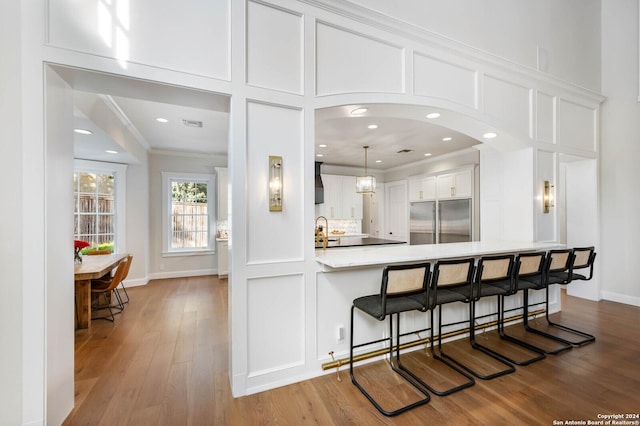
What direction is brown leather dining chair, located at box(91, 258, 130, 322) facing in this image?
to the viewer's left

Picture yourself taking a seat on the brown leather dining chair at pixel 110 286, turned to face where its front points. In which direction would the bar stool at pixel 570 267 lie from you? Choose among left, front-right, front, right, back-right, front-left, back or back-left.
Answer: back-left

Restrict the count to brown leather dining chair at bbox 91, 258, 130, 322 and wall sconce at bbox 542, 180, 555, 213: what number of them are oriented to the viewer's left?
1

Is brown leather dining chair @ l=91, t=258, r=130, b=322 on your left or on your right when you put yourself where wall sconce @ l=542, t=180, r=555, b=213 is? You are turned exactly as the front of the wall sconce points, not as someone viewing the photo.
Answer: on your right

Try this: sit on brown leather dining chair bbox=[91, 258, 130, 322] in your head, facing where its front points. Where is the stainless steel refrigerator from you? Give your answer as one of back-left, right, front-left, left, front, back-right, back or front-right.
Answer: back

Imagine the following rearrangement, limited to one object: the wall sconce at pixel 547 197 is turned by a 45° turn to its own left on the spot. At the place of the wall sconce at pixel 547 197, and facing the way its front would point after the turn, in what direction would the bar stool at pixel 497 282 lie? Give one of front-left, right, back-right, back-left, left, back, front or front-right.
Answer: right

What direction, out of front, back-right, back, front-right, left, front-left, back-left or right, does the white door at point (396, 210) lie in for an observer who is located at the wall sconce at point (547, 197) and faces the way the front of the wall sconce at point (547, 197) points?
back

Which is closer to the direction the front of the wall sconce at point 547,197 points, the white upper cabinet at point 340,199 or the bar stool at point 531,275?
the bar stool

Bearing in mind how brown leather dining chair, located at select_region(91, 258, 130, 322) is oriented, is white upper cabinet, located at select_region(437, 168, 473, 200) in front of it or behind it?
behind

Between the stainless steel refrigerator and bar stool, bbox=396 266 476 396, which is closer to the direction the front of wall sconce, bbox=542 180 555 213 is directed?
the bar stool

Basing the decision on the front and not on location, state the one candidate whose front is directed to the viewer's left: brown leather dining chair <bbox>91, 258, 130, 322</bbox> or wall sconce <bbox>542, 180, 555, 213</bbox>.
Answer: the brown leather dining chair

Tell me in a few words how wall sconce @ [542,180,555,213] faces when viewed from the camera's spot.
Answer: facing the viewer and to the right of the viewer

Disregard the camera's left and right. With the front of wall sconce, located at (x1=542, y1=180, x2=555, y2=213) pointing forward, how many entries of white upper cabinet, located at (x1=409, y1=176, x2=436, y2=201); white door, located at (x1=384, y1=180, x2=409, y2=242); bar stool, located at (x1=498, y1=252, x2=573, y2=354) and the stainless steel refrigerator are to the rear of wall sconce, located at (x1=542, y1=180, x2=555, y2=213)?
3

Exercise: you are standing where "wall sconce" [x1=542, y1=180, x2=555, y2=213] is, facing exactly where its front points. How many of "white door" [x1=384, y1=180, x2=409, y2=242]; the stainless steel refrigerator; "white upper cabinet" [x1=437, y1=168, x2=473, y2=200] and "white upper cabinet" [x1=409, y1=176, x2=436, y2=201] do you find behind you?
4

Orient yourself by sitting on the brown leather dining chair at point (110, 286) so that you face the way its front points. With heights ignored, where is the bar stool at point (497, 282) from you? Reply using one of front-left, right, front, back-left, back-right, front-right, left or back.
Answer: back-left
